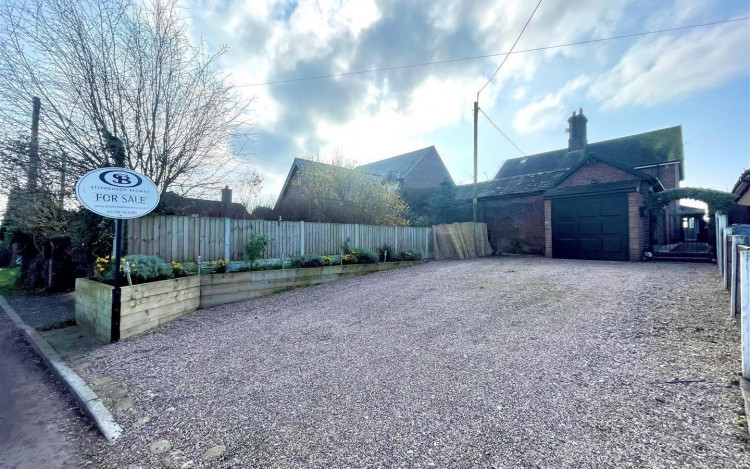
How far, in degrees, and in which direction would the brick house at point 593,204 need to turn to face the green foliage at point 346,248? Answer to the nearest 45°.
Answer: approximately 45° to its right

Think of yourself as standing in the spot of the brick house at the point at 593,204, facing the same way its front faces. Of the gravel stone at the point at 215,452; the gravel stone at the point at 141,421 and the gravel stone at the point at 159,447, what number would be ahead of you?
3

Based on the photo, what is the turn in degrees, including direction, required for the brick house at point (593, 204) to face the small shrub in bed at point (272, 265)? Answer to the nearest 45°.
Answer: approximately 45° to its right

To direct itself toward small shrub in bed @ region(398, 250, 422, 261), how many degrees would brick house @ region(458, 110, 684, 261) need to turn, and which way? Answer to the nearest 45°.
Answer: approximately 45° to its right

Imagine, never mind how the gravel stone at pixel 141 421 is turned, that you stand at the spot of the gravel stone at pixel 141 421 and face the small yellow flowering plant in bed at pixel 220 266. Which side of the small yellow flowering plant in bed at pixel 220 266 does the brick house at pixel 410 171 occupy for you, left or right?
right

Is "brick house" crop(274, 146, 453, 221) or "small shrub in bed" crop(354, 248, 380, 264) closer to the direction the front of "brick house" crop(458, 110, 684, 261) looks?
the small shrub in bed

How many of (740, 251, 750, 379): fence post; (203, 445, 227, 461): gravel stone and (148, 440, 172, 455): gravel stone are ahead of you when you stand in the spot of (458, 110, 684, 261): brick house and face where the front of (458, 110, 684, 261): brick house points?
3

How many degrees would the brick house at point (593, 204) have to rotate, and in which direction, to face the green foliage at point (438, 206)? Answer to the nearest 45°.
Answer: approximately 90° to its right

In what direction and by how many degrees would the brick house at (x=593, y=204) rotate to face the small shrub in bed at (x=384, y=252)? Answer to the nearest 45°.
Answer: approximately 45° to its right

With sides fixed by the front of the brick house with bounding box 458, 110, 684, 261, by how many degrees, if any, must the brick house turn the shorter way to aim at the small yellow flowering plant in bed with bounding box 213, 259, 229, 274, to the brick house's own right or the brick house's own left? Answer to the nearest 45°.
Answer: approximately 45° to the brick house's own right

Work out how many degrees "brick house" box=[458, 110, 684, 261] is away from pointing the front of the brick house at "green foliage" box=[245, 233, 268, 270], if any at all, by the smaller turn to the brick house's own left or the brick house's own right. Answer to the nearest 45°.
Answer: approximately 45° to the brick house's own right

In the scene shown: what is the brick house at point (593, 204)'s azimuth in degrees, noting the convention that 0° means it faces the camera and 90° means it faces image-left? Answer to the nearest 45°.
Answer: approximately 0°

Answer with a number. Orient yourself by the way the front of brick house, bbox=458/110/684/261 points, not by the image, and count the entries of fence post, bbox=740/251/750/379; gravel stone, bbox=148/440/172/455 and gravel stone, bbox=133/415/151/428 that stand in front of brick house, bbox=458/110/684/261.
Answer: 3
